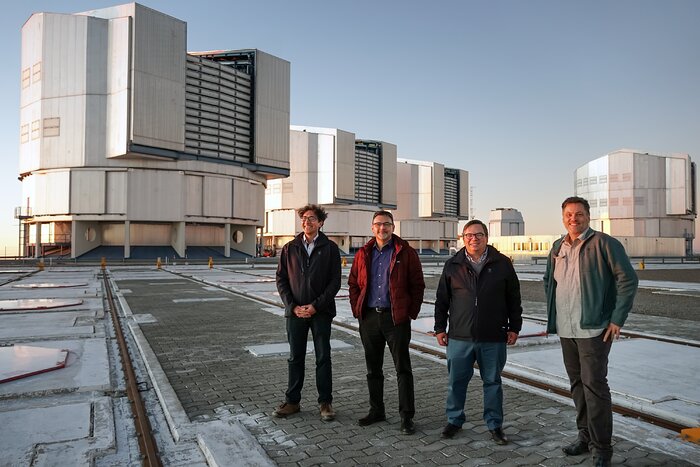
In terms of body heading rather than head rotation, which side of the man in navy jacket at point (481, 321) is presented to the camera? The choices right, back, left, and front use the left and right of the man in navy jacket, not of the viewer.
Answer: front

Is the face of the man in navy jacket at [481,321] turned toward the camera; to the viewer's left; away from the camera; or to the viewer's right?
toward the camera

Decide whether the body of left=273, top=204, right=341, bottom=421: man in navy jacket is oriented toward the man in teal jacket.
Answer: no

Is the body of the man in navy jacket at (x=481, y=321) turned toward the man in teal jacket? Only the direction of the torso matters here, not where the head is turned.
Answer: no

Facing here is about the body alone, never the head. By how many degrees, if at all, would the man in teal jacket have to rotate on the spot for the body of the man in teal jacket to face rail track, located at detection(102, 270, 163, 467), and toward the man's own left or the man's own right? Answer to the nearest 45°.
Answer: approximately 45° to the man's own right

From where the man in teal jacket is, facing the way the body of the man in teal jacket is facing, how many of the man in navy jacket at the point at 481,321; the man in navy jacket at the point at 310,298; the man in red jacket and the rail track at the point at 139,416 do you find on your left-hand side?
0

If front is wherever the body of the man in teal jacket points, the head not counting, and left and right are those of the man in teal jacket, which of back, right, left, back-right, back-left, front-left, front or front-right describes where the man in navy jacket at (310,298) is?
front-right

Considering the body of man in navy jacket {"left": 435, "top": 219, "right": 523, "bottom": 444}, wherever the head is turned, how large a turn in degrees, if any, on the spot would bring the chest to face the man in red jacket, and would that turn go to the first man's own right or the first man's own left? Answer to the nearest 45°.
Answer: approximately 90° to the first man's own right

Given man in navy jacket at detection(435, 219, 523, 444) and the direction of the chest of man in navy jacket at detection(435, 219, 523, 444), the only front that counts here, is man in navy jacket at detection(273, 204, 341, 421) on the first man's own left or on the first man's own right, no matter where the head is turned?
on the first man's own right

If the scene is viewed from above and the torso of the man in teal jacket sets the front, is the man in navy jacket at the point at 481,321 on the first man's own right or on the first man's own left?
on the first man's own right

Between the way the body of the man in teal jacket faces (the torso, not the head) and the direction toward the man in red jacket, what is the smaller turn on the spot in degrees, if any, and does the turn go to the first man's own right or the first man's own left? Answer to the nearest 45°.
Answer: approximately 45° to the first man's own right

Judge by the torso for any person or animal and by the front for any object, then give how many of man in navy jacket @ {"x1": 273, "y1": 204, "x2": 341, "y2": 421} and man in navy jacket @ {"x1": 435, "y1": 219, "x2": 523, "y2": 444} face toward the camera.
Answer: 2

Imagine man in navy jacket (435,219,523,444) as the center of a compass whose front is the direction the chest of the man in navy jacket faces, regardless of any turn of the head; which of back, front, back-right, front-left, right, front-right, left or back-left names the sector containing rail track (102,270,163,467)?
right

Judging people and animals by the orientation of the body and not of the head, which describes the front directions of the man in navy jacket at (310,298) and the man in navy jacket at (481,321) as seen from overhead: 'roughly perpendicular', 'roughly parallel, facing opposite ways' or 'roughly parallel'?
roughly parallel

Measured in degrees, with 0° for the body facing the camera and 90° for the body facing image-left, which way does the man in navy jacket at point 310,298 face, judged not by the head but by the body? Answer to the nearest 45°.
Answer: approximately 0°

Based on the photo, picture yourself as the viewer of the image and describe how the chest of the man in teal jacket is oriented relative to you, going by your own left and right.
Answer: facing the viewer and to the left of the viewer

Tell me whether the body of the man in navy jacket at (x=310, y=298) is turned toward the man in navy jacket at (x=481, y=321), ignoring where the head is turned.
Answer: no
